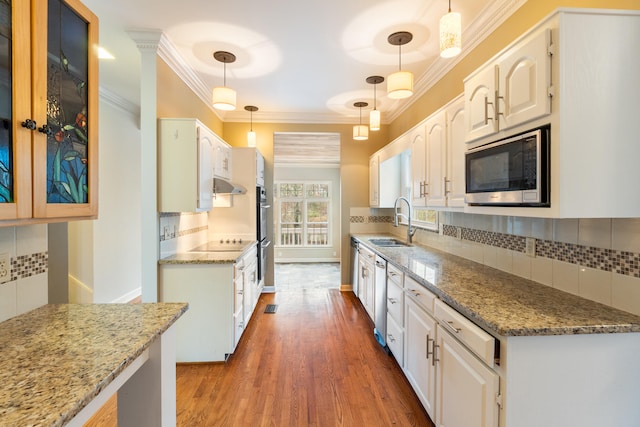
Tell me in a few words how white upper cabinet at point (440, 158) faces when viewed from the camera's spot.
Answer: facing the viewer and to the left of the viewer

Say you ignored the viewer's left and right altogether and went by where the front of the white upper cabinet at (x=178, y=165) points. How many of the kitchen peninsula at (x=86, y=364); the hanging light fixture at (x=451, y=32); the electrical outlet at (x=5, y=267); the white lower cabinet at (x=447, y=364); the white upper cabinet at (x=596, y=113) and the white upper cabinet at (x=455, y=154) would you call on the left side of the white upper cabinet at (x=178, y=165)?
0

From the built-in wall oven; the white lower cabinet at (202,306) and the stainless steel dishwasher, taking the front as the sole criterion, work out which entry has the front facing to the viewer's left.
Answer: the stainless steel dishwasher

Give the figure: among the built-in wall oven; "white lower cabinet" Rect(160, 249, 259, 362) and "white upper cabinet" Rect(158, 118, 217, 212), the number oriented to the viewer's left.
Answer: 0

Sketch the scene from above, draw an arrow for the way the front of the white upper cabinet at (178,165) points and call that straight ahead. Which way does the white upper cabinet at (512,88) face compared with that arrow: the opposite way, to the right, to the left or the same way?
the opposite way

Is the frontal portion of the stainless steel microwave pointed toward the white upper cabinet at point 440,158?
no

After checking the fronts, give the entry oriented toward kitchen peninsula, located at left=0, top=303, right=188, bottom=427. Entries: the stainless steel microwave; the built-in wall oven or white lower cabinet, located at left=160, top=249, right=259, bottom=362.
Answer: the stainless steel microwave

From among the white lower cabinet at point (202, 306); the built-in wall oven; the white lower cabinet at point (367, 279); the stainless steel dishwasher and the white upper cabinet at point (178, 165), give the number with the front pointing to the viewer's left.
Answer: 2

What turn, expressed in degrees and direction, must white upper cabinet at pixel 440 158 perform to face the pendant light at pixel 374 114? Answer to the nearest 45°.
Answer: approximately 90° to its right

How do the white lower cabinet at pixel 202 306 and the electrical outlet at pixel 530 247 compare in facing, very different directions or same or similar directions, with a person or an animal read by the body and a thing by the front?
very different directions

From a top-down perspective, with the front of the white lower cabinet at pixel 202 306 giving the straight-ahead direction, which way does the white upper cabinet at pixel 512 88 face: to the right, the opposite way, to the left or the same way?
the opposite way

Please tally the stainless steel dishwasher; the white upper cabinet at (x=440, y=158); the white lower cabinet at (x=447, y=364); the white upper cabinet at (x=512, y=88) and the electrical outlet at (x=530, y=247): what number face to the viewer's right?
0

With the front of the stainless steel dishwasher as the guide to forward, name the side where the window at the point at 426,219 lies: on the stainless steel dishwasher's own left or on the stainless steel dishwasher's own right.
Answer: on the stainless steel dishwasher's own right

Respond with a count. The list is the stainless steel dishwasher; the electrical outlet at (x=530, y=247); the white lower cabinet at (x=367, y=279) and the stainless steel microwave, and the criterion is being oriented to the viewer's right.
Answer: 0

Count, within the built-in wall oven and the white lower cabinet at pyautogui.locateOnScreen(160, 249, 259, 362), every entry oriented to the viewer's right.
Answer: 2

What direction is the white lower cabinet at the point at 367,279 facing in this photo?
to the viewer's left

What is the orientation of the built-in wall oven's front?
to the viewer's right

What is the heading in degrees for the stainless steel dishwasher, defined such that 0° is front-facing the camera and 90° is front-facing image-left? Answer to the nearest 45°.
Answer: approximately 90°
